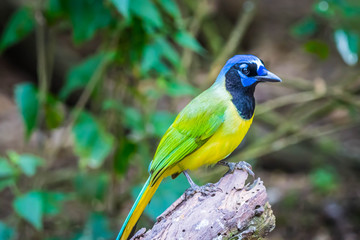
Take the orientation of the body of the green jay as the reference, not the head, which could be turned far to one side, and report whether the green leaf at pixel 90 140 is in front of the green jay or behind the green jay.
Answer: behind

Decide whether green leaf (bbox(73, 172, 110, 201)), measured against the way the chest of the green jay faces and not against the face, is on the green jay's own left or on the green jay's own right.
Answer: on the green jay's own left

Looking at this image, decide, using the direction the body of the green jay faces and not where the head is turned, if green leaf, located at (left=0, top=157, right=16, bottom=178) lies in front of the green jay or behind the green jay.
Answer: behind

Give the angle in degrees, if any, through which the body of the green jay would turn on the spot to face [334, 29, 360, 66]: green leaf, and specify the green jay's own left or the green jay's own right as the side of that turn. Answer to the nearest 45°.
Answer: approximately 45° to the green jay's own left

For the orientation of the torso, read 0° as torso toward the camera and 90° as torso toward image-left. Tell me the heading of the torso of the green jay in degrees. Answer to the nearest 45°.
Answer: approximately 270°

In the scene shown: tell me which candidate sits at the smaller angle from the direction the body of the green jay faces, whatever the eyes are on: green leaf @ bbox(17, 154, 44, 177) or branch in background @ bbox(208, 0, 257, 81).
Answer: the branch in background
